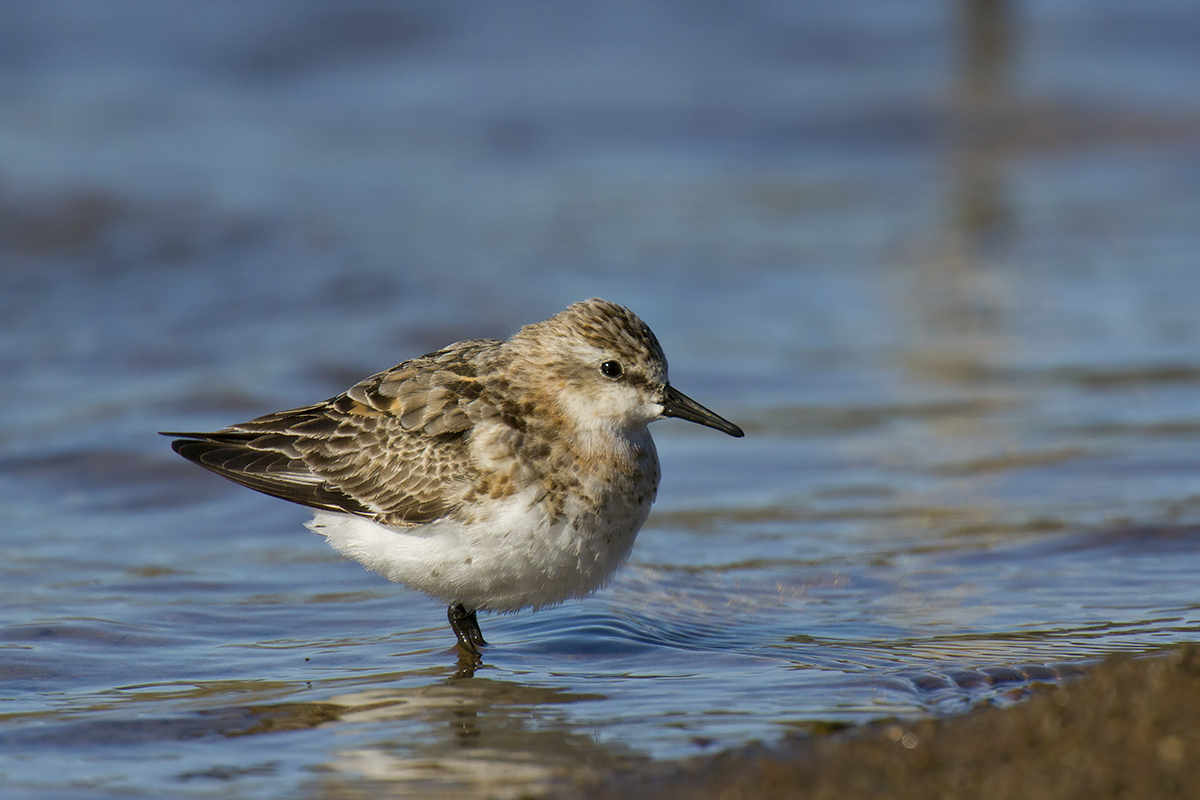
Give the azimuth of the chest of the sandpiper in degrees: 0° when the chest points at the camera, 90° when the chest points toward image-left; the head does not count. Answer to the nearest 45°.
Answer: approximately 270°
